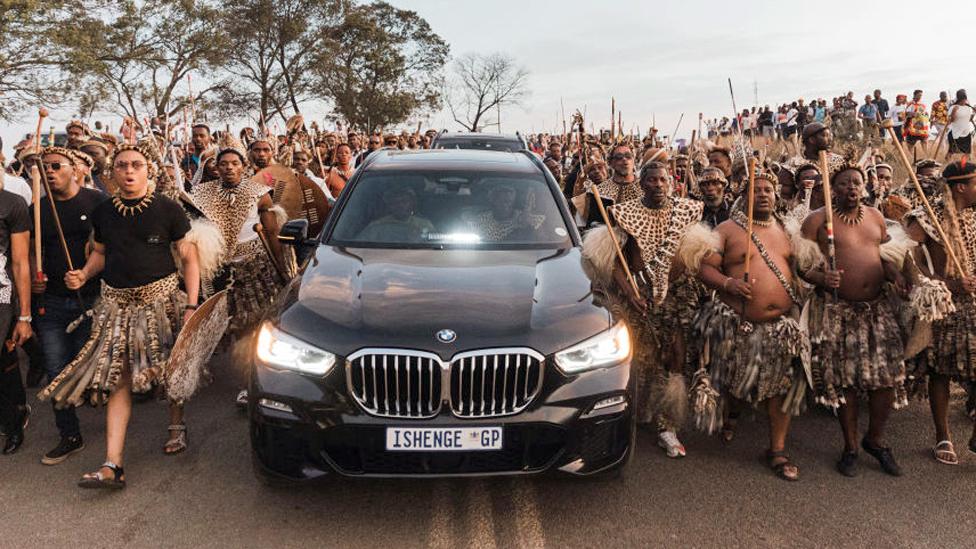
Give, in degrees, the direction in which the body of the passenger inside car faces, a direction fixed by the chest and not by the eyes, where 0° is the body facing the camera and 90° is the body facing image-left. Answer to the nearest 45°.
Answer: approximately 0°

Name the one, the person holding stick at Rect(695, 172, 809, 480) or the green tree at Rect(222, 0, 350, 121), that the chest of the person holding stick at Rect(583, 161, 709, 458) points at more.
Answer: the person holding stick

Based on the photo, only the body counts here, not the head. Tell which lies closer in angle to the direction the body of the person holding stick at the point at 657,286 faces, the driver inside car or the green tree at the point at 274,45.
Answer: the driver inside car

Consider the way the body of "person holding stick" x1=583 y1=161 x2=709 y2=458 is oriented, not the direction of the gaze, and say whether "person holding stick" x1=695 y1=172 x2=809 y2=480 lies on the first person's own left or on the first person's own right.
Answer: on the first person's own left

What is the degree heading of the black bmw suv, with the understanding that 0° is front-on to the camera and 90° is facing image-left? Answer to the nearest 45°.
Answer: approximately 0°

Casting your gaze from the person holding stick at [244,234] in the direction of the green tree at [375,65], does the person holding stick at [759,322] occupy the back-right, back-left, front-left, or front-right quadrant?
back-right

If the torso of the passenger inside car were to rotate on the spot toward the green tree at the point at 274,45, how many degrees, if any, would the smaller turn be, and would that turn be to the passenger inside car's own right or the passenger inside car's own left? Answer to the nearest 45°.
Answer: approximately 180°
